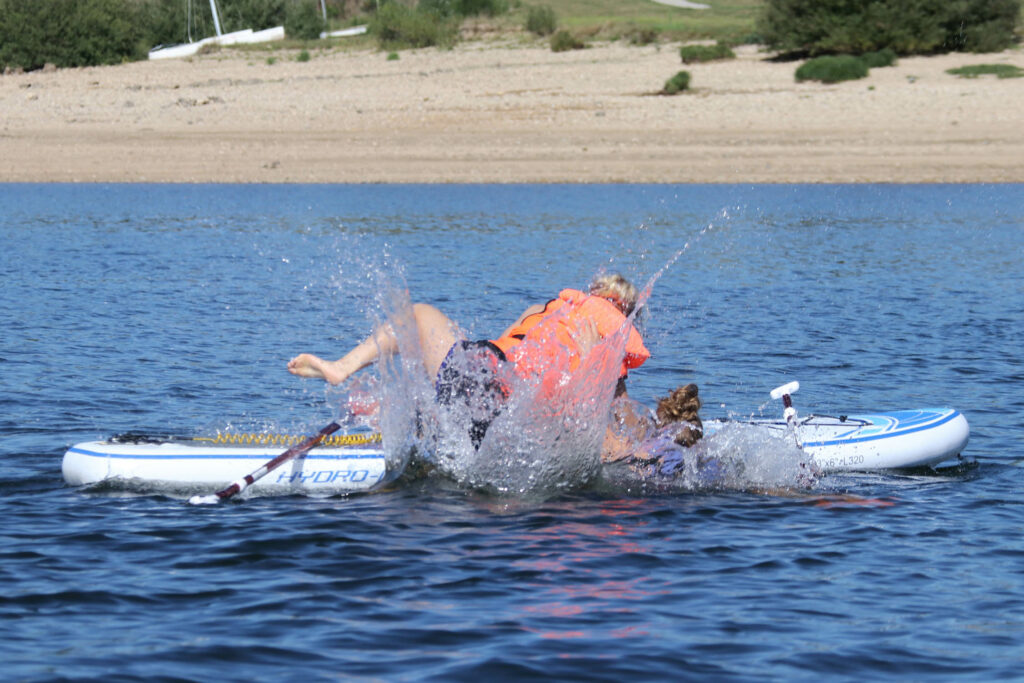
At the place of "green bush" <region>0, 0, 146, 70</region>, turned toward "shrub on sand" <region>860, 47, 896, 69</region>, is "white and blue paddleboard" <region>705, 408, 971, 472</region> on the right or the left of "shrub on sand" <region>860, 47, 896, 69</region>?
right

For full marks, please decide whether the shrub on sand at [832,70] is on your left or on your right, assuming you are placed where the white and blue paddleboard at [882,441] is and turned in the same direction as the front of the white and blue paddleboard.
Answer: on your left

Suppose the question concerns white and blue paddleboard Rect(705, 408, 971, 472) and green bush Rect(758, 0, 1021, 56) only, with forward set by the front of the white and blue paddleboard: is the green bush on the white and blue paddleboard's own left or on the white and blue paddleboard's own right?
on the white and blue paddleboard's own left

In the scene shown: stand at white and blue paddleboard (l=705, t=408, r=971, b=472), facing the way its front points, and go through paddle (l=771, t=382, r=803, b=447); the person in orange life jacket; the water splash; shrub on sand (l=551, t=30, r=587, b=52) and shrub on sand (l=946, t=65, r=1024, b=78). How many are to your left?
2

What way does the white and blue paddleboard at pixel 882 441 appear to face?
to the viewer's right
